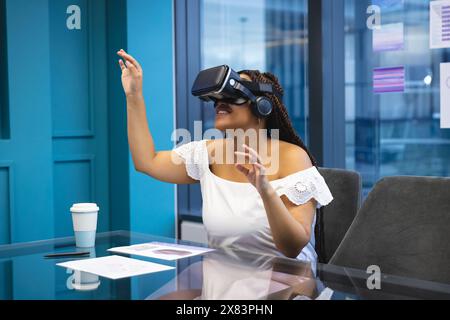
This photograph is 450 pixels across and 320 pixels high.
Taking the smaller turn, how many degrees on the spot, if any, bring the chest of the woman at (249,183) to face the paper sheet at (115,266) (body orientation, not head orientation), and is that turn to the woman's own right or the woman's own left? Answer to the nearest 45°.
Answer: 0° — they already face it

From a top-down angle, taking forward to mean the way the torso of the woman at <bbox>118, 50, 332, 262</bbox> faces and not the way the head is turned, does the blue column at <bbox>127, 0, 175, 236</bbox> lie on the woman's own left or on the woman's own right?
on the woman's own right

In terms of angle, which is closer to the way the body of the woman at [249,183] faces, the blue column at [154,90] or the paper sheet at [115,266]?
the paper sheet

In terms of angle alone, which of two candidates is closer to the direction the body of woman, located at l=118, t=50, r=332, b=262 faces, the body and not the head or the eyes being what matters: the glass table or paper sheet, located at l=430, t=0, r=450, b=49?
the glass table

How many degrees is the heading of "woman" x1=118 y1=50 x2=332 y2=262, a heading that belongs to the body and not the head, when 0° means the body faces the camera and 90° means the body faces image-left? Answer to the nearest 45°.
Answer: approximately 45°

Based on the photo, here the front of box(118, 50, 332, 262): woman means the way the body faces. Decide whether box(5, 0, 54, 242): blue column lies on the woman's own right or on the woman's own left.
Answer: on the woman's own right

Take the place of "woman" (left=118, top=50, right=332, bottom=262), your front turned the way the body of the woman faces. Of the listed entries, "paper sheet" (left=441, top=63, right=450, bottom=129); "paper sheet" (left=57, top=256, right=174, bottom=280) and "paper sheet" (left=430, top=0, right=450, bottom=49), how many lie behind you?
2

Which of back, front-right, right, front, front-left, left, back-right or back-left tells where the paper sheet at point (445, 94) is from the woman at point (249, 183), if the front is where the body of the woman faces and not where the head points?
back

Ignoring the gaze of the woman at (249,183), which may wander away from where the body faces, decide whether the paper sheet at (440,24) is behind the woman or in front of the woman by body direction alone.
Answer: behind
